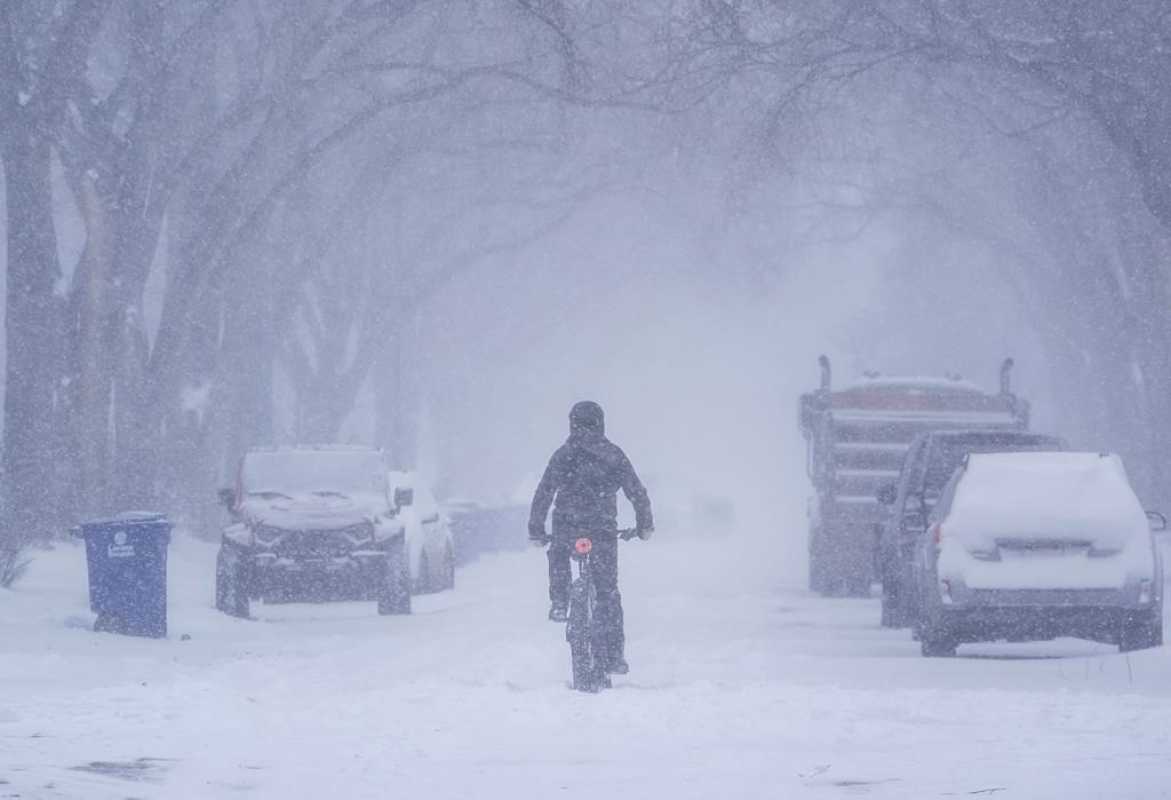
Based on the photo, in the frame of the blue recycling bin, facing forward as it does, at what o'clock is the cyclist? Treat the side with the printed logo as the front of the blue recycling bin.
The cyclist is roughly at 11 o'clock from the blue recycling bin.

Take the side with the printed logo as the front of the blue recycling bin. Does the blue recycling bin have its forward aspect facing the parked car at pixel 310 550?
no

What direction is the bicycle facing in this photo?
away from the camera

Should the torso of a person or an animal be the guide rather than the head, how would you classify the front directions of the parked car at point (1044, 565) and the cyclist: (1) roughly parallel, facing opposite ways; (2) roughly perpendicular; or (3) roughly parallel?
roughly parallel

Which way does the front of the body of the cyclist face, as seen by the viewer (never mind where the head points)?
away from the camera

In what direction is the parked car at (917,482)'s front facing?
away from the camera

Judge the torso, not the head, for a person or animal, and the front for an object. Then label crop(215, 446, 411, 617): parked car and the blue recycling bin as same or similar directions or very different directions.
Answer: same or similar directions

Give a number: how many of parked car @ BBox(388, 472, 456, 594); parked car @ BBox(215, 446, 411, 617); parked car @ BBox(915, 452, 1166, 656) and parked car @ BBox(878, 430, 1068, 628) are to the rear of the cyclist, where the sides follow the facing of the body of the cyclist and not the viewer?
0

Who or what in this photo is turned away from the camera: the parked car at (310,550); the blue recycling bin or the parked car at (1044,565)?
the parked car at (1044,565)

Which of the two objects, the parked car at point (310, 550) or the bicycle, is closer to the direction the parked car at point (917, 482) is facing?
the parked car

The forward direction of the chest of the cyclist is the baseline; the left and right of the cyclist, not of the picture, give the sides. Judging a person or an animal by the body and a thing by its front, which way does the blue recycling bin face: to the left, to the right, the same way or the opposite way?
the opposite way

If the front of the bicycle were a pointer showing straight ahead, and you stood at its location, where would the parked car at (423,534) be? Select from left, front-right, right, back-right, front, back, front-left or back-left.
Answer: front

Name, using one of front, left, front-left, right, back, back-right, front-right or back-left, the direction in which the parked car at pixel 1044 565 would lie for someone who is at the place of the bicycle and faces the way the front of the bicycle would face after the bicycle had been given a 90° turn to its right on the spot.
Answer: front-left

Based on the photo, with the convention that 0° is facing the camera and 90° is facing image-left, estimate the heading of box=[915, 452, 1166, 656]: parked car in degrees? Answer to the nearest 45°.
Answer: approximately 180°

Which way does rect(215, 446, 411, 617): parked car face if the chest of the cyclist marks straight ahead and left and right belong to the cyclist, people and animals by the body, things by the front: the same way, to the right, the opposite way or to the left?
the opposite way

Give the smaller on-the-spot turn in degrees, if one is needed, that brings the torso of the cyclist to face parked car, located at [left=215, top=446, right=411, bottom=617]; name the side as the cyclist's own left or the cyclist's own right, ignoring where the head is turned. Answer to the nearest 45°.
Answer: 0° — they already face it

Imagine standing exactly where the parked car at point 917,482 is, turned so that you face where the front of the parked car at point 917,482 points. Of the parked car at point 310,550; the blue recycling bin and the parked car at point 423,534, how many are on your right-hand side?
0

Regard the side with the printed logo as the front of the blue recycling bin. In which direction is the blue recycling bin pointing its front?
toward the camera

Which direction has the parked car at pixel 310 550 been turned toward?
toward the camera

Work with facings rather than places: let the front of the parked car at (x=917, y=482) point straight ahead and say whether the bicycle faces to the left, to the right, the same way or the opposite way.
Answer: the same way

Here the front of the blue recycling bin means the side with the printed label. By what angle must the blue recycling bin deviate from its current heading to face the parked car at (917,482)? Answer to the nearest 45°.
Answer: approximately 90° to its left

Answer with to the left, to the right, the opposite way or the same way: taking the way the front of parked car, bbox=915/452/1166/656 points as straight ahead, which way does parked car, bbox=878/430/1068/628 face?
the same way
